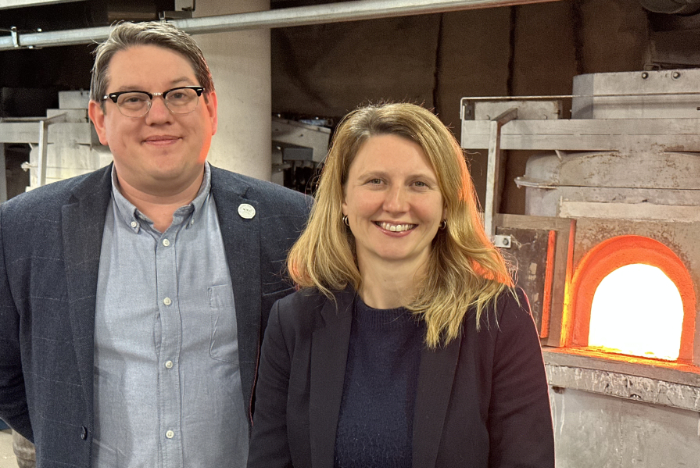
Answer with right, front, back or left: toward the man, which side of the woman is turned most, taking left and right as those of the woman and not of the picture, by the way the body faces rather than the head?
right

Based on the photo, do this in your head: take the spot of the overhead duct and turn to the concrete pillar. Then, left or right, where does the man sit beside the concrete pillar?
left

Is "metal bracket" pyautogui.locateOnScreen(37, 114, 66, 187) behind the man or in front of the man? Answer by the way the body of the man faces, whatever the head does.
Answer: behind

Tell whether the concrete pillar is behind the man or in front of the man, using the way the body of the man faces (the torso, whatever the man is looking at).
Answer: behind

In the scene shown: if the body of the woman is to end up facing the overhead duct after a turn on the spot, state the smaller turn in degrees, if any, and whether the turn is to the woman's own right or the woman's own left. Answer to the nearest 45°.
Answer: approximately 135° to the woman's own left

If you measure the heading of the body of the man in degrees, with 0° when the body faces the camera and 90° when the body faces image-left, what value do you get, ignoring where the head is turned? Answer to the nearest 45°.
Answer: approximately 0°

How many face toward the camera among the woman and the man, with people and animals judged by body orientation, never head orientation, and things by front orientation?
2

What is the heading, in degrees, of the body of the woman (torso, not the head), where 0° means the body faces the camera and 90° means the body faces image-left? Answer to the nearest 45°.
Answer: approximately 0°

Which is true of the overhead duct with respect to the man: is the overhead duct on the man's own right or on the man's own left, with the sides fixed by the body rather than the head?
on the man's own left

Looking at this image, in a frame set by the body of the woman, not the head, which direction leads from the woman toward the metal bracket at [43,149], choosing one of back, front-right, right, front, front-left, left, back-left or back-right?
back-right
